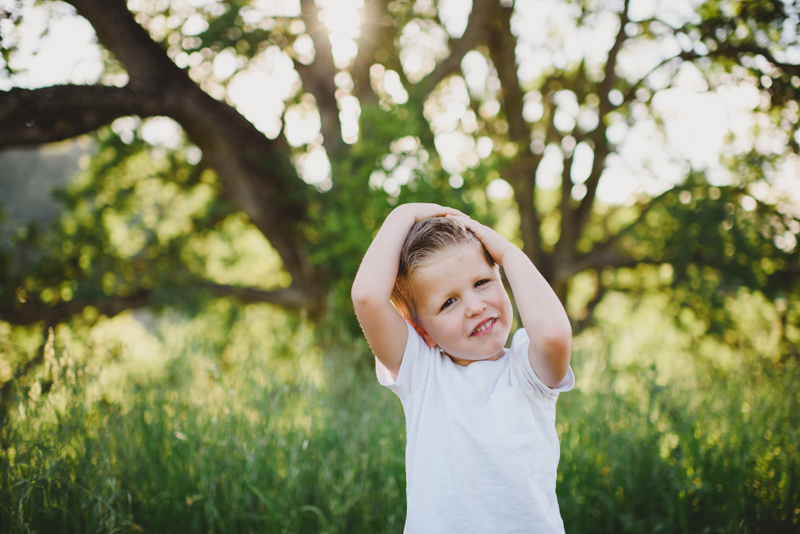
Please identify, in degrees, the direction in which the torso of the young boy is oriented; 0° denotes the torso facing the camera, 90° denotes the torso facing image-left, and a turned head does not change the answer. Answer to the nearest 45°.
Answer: approximately 0°
